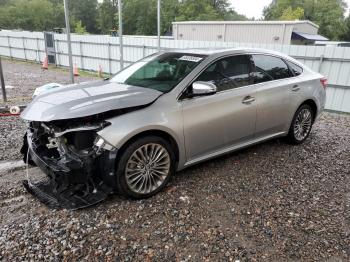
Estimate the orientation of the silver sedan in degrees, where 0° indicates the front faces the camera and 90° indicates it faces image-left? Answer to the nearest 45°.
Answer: approximately 45°

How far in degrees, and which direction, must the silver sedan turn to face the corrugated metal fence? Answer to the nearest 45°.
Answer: approximately 135° to its right

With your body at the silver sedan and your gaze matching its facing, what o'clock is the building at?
The building is roughly at 5 o'clock from the silver sedan.
